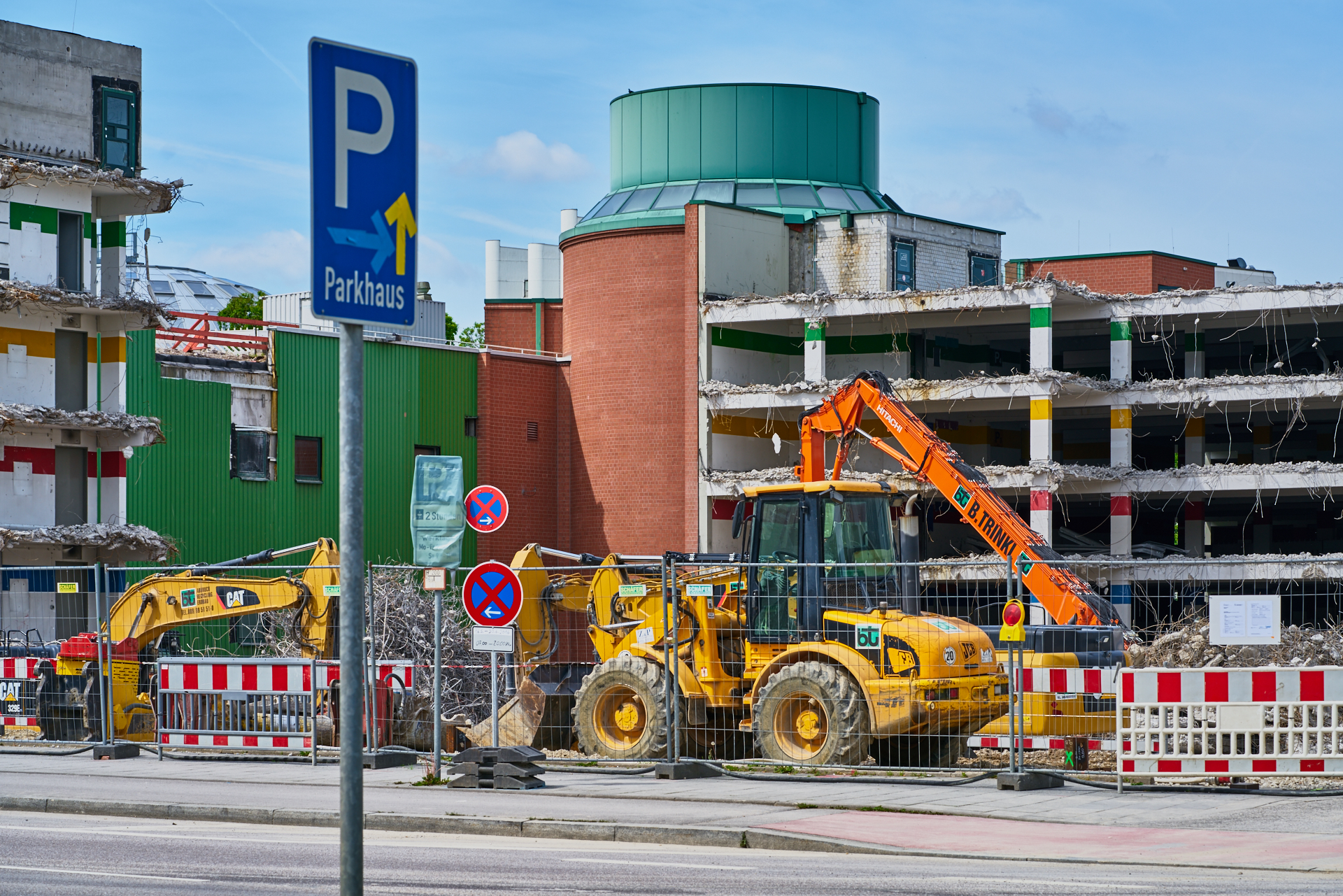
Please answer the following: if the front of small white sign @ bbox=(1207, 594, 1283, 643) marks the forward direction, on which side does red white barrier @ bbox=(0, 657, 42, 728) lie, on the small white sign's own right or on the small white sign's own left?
on the small white sign's own right

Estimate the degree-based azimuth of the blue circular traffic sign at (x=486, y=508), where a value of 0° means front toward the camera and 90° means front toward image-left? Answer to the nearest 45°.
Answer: approximately 0°

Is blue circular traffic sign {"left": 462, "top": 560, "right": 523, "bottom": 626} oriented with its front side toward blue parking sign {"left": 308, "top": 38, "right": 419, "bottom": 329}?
yes

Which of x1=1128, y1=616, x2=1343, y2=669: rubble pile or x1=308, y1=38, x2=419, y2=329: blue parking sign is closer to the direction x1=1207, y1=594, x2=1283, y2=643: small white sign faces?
the blue parking sign

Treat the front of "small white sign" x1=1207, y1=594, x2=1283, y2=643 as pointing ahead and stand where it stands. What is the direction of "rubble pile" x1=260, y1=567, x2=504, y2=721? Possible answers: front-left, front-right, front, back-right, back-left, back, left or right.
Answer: back-right
